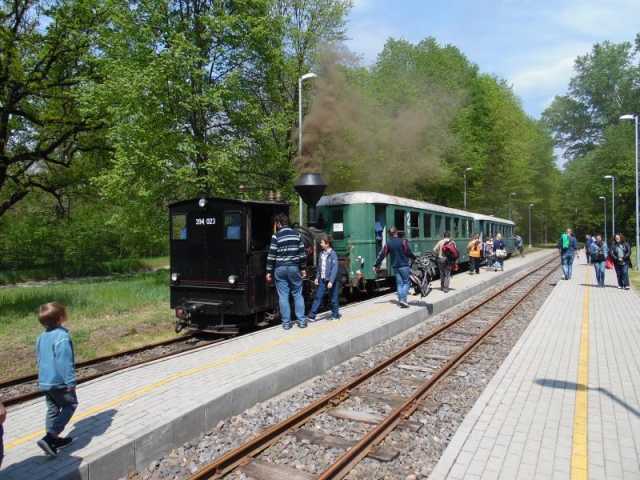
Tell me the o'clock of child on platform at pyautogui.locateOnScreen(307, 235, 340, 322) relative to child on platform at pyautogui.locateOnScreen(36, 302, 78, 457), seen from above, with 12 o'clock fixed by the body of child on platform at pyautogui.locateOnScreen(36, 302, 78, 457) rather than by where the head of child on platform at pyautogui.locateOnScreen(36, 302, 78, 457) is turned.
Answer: child on platform at pyautogui.locateOnScreen(307, 235, 340, 322) is roughly at 12 o'clock from child on platform at pyautogui.locateOnScreen(36, 302, 78, 457).

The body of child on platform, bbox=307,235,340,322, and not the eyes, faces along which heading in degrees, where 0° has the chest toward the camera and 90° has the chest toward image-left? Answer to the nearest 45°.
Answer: approximately 45°

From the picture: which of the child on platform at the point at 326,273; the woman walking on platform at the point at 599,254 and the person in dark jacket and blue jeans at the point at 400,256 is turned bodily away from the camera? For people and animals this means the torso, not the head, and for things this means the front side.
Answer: the person in dark jacket and blue jeans

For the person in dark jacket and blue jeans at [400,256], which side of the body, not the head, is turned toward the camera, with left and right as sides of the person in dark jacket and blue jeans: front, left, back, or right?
back

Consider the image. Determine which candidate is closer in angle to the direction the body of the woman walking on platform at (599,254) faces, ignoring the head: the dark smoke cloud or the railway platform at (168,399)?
the railway platform

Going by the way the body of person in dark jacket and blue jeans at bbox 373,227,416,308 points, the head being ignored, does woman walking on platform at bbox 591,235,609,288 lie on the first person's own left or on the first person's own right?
on the first person's own right

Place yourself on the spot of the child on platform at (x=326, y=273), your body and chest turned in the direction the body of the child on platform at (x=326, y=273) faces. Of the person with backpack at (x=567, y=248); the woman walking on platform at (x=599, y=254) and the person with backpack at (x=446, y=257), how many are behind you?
3

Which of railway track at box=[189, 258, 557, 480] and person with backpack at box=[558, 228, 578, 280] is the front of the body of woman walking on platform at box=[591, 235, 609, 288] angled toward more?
the railway track

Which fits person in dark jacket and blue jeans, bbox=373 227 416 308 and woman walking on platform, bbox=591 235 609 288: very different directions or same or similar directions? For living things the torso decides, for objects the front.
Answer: very different directions

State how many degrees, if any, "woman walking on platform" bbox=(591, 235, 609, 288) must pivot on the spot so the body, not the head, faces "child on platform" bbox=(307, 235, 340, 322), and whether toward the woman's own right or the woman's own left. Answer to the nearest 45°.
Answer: approximately 45° to the woman's own right

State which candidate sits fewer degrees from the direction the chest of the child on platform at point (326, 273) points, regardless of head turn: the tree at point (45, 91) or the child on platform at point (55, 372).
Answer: the child on platform

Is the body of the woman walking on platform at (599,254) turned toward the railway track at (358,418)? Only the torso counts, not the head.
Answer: yes

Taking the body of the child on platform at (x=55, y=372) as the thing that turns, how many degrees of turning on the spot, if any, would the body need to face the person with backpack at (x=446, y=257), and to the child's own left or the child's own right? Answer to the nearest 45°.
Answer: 0° — they already face them

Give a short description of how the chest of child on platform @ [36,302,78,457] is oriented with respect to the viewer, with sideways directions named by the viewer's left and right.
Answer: facing away from the viewer and to the right of the viewer

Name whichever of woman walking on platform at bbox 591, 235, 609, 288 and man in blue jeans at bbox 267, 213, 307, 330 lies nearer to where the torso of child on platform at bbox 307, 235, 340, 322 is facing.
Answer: the man in blue jeans
